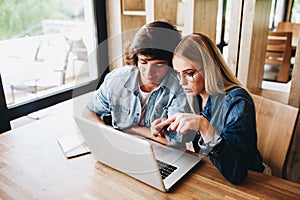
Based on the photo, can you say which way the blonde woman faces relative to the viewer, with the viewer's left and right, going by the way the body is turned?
facing the viewer and to the left of the viewer

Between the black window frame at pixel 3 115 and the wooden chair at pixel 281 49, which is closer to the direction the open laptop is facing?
the wooden chair

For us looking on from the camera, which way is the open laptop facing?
facing away from the viewer and to the right of the viewer

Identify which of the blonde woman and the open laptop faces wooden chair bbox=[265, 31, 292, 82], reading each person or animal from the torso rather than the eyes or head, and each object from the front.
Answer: the open laptop

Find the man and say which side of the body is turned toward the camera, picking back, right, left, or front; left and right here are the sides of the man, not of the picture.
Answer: front

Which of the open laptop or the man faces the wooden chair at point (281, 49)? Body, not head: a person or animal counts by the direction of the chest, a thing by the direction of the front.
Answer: the open laptop

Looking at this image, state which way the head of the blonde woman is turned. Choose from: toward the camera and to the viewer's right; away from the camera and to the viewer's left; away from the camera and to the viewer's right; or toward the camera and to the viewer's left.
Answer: toward the camera and to the viewer's left

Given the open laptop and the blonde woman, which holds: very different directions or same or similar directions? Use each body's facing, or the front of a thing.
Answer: very different directions

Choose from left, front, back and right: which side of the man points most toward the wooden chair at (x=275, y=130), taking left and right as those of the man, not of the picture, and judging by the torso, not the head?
left

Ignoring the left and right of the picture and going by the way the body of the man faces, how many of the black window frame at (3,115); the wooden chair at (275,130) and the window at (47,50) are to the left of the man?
1

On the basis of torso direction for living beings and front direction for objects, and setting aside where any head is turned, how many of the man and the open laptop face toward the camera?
1

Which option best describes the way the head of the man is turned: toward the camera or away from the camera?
toward the camera
